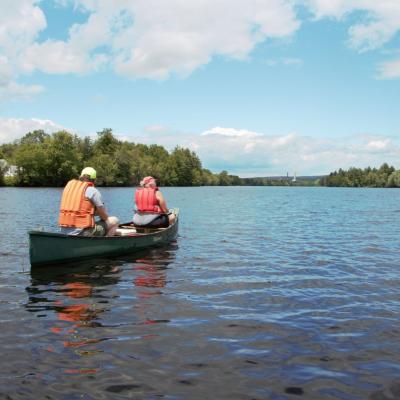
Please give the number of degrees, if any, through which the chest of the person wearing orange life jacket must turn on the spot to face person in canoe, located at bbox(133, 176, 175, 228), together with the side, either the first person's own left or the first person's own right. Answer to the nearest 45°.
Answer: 0° — they already face them

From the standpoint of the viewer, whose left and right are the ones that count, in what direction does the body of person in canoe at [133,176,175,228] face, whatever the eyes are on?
facing away from the viewer and to the right of the viewer

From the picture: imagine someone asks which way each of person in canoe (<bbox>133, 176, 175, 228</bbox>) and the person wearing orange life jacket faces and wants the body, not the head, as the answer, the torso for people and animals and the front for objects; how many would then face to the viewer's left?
0

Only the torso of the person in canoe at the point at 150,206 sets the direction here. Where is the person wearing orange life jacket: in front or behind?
behind

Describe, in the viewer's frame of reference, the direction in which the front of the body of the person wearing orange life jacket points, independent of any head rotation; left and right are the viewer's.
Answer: facing away from the viewer and to the right of the viewer

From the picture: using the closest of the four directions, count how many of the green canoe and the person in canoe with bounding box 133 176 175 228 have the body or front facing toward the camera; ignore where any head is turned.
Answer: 0
